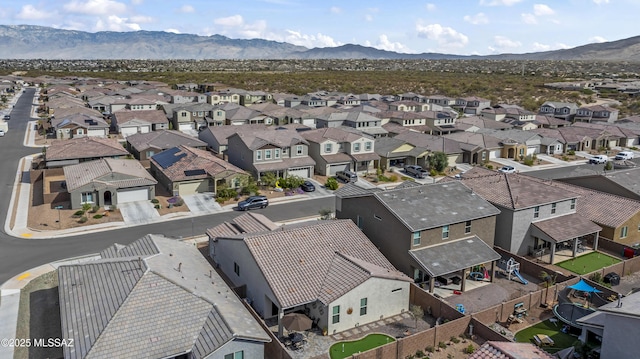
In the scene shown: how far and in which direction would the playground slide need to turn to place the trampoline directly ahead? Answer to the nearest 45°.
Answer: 0° — it already faces it

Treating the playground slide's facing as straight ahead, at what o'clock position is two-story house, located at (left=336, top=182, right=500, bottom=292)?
The two-story house is roughly at 4 o'clock from the playground slide.

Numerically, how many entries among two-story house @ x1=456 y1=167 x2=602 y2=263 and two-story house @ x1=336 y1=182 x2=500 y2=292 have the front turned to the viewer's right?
0

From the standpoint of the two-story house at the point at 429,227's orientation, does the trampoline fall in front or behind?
behind

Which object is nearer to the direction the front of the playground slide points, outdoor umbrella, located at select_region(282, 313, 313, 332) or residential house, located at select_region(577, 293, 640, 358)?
the residential house

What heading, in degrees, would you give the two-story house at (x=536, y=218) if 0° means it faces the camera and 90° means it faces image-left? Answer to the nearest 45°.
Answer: approximately 135°

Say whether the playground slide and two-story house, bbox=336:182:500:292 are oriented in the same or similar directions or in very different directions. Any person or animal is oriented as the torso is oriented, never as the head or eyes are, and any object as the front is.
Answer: very different directions

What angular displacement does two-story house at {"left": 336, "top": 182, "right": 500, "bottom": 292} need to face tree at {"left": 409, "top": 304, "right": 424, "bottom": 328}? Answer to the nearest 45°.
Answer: approximately 135° to its left

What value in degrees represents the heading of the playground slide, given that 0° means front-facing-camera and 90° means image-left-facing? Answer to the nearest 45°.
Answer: approximately 315°

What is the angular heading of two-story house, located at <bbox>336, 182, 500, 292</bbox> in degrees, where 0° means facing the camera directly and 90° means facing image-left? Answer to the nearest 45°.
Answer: approximately 135°

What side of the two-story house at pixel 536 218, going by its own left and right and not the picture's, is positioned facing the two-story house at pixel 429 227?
left
